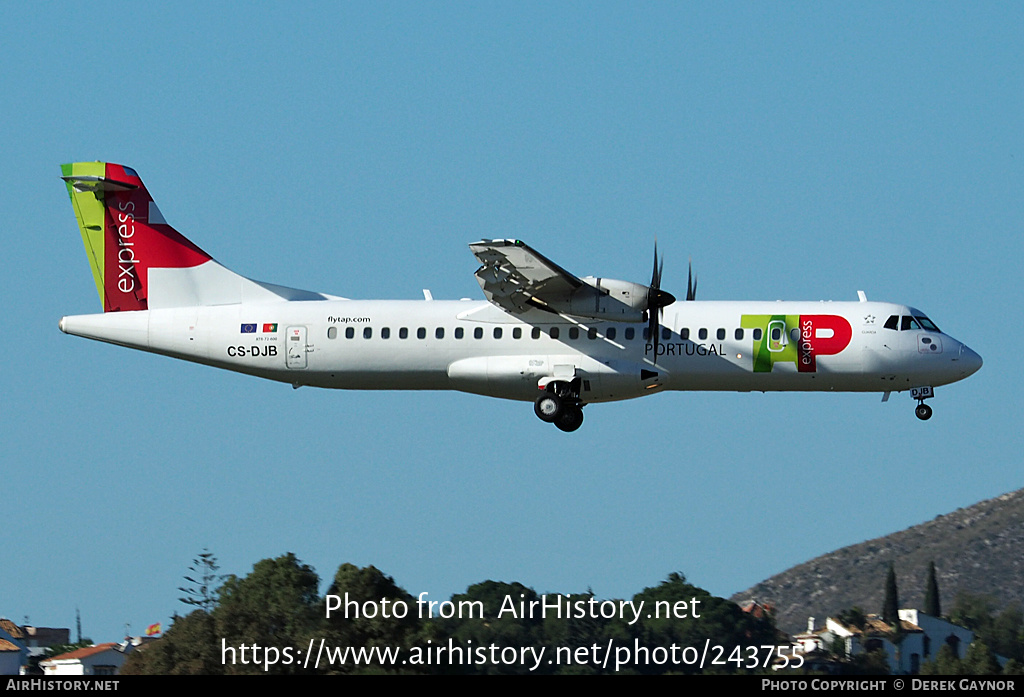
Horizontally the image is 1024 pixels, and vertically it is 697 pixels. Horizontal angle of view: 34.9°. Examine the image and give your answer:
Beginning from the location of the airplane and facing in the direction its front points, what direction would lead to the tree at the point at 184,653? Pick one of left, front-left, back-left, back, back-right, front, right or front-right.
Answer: back-left

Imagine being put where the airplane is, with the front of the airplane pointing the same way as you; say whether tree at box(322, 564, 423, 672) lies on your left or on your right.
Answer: on your left

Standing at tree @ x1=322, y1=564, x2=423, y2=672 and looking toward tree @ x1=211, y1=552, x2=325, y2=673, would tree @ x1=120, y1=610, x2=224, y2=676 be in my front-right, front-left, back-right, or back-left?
front-left

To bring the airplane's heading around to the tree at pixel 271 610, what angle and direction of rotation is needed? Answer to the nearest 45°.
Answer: approximately 135° to its left

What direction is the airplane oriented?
to the viewer's right
